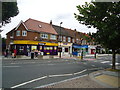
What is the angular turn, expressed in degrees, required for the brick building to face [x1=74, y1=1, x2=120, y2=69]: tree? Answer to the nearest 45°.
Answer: approximately 45° to its right

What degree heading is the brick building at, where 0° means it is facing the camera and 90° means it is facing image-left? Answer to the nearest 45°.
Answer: approximately 315°
